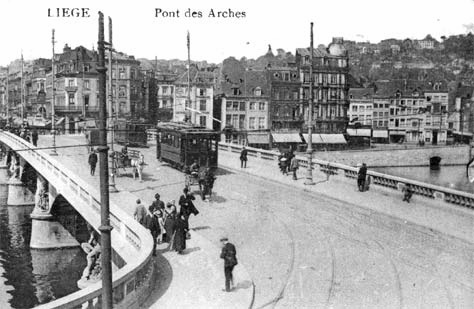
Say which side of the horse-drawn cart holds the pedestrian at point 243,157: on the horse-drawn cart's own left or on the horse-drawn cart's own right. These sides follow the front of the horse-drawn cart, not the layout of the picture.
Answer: on the horse-drawn cart's own left

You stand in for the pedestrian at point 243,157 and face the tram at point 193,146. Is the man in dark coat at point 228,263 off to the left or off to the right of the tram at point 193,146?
left

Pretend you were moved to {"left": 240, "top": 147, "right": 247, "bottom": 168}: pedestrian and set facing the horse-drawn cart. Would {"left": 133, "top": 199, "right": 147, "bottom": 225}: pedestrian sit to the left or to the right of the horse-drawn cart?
left
